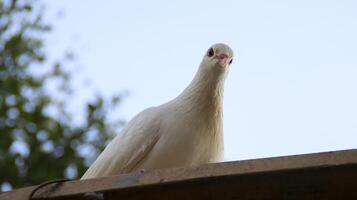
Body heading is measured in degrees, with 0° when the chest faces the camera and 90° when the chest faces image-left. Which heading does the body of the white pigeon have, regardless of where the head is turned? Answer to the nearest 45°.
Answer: approximately 315°
